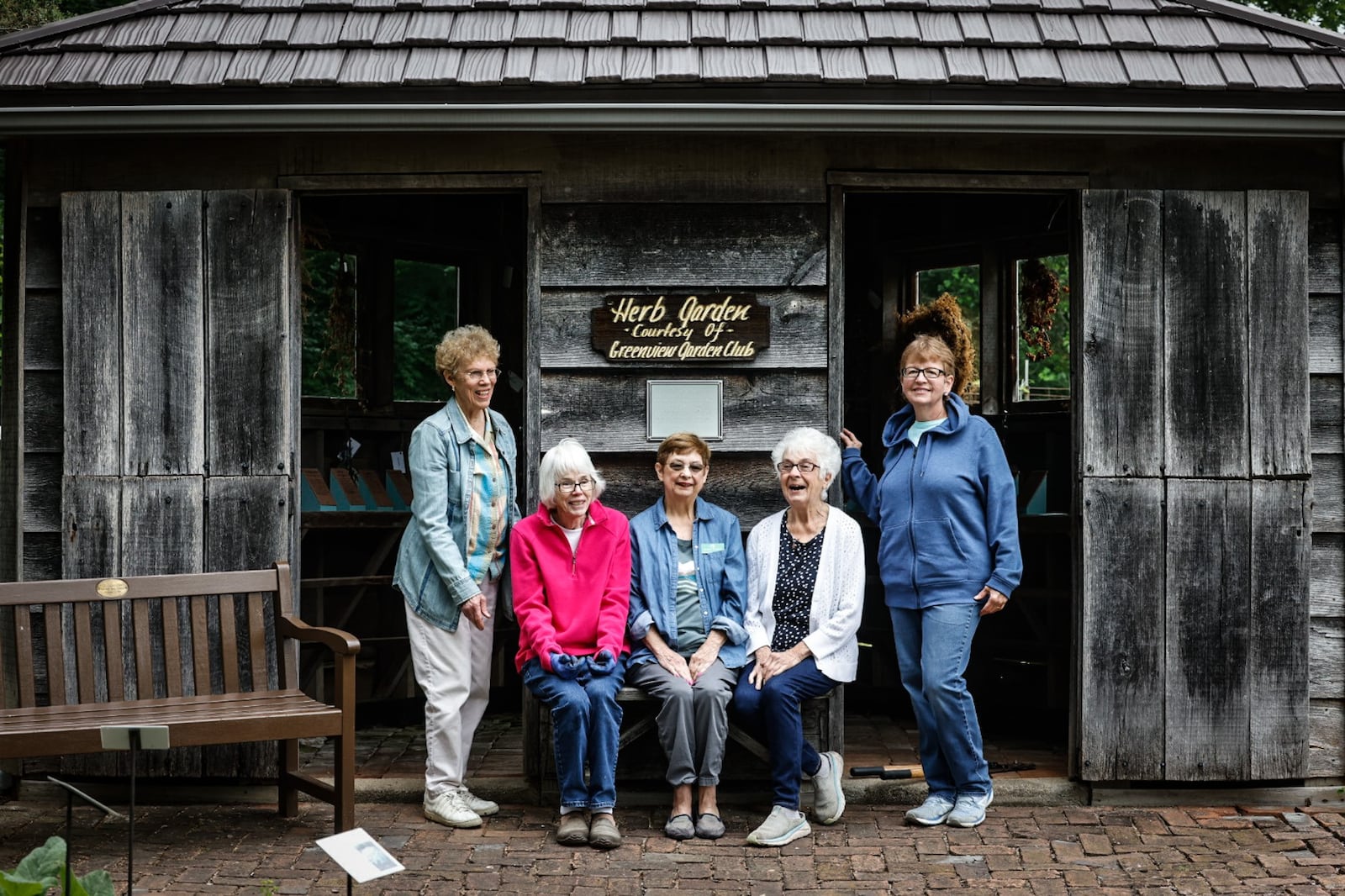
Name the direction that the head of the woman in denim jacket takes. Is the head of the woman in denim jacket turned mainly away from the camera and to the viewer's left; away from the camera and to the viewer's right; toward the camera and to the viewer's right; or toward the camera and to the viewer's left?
toward the camera and to the viewer's right

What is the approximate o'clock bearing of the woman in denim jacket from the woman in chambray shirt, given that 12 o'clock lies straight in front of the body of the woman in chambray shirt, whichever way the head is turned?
The woman in denim jacket is roughly at 3 o'clock from the woman in chambray shirt.

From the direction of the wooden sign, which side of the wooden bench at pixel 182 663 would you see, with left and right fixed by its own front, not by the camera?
left

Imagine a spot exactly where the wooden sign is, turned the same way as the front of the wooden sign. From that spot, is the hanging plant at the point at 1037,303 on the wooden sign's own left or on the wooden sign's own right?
on the wooden sign's own left

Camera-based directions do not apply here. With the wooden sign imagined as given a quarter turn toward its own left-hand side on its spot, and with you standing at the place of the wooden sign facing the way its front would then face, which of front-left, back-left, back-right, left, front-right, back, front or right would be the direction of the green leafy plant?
back-right

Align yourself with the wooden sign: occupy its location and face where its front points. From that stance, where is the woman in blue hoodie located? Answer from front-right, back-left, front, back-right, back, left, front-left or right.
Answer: left

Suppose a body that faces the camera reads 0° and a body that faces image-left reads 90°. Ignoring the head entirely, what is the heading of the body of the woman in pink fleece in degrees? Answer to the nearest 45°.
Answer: approximately 0°
